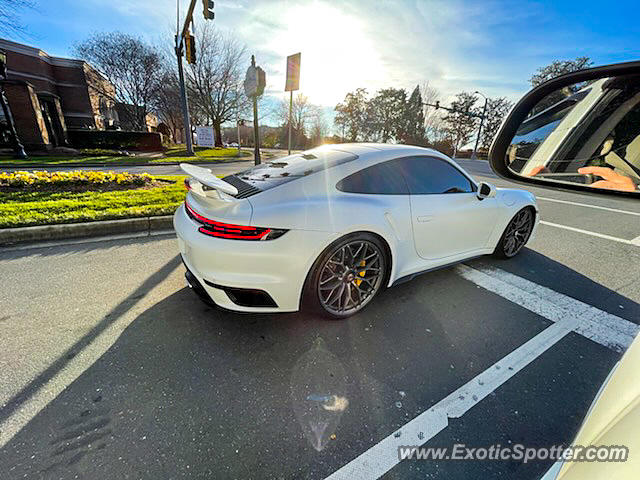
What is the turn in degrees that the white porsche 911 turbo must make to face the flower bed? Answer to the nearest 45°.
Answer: approximately 90° to its left

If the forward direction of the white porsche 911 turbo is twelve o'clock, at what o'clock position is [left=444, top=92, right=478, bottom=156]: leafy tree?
The leafy tree is roughly at 11 o'clock from the white porsche 911 turbo.

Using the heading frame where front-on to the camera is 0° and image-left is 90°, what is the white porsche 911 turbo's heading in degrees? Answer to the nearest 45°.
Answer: approximately 225°

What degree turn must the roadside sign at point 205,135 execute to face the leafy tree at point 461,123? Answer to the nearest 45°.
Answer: approximately 90° to its left

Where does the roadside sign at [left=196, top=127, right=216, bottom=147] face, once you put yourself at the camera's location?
facing the viewer

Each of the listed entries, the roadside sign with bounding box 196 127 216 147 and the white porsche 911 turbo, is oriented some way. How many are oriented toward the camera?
1

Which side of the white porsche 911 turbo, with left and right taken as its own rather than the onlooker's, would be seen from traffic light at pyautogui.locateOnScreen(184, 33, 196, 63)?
left
